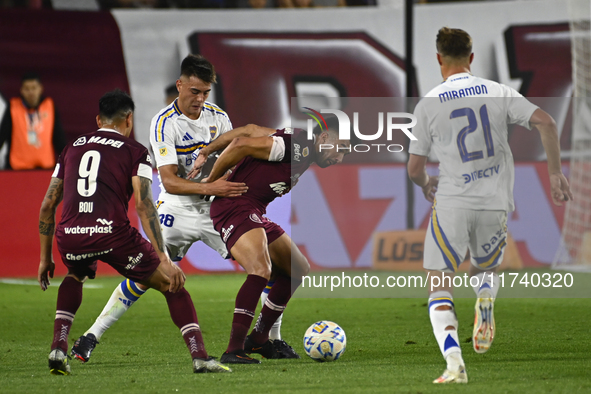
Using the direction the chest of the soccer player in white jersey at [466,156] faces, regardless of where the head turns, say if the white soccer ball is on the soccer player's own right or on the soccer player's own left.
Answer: on the soccer player's own left

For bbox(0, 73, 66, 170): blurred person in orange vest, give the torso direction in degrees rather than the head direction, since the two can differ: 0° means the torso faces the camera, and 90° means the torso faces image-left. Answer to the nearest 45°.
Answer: approximately 0°

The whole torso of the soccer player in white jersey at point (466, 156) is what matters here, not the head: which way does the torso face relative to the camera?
away from the camera

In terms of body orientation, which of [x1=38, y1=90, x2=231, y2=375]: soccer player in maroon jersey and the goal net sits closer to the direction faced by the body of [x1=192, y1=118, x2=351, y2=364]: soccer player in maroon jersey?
the goal net

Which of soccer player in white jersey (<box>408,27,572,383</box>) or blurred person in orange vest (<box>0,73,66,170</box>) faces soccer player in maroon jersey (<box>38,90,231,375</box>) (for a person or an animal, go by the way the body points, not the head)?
the blurred person in orange vest

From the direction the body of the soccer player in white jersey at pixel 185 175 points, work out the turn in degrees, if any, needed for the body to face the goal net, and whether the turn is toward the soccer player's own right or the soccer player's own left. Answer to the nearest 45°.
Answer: approximately 90° to the soccer player's own left

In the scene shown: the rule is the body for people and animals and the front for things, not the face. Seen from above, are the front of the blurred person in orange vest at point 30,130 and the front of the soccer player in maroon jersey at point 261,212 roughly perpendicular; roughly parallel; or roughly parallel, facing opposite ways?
roughly perpendicular

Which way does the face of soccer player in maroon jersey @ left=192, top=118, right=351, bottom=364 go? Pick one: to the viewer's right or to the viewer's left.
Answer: to the viewer's right

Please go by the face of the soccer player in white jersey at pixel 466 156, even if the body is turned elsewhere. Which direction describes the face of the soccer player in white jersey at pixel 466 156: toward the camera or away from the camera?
away from the camera

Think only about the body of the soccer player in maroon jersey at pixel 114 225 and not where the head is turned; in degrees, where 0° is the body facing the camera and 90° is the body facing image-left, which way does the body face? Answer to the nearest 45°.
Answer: approximately 225°

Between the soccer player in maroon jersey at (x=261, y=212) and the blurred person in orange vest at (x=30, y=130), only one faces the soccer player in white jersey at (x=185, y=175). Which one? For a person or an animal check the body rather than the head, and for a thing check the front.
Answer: the blurred person in orange vest

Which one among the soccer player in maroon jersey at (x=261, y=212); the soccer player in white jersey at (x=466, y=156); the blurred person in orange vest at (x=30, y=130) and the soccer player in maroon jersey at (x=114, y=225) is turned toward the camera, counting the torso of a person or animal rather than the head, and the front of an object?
the blurred person in orange vest
